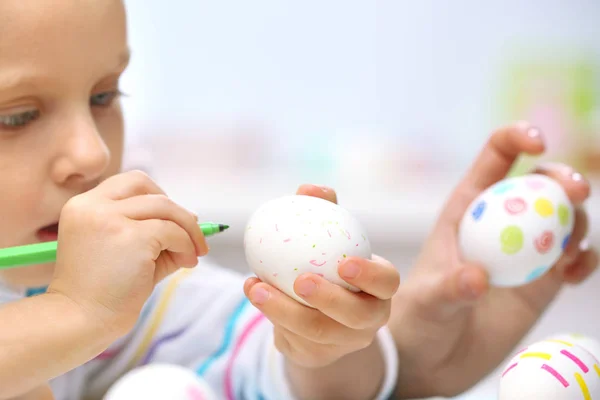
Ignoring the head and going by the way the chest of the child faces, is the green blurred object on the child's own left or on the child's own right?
on the child's own left

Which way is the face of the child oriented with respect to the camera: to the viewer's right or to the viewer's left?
to the viewer's right

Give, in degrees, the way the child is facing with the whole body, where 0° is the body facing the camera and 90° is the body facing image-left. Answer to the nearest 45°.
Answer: approximately 315°
